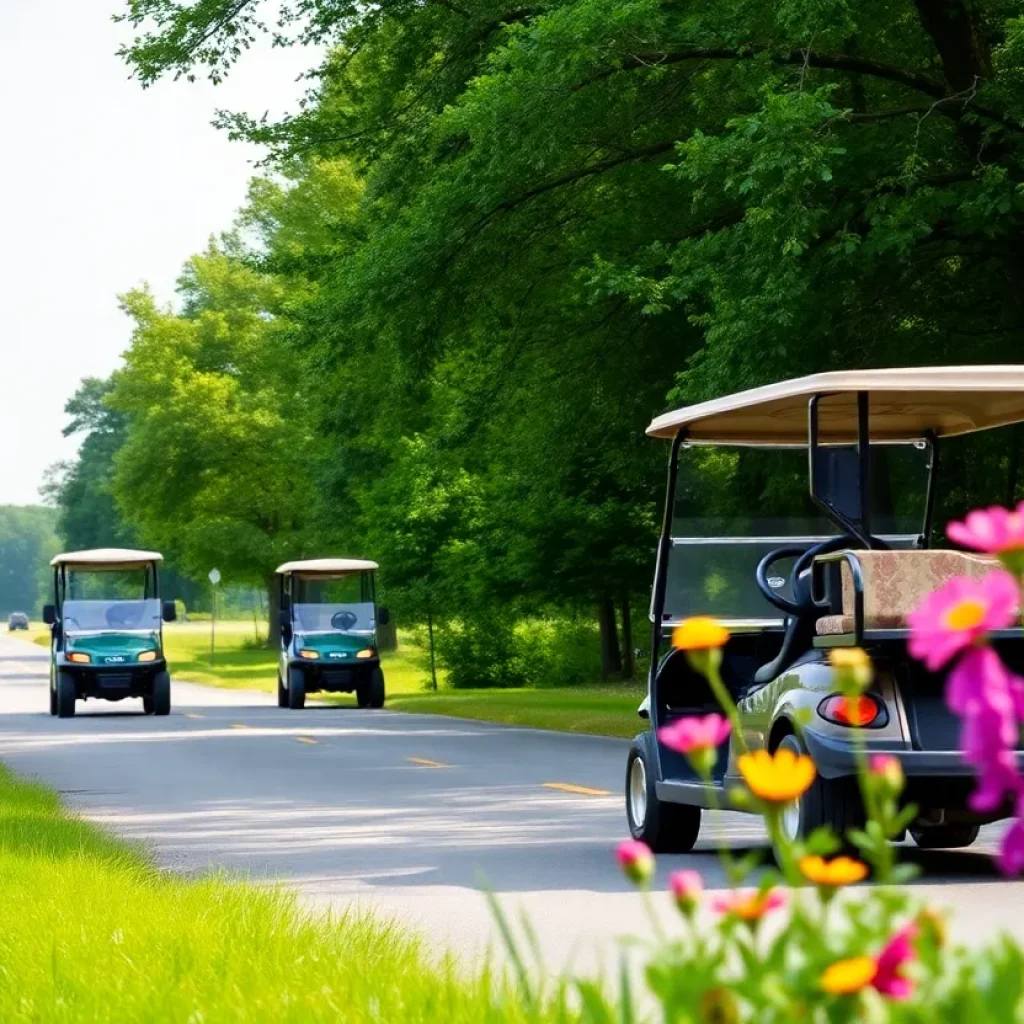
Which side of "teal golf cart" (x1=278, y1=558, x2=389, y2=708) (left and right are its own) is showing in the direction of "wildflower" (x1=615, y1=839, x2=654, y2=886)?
front

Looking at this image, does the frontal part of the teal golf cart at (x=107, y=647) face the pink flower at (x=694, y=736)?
yes

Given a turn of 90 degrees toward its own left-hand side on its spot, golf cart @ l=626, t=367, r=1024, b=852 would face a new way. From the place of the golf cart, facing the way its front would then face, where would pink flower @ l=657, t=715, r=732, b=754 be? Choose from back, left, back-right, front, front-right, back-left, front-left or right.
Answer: front-left

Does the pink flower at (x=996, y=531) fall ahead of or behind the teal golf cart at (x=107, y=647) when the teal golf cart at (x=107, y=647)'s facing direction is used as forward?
ahead

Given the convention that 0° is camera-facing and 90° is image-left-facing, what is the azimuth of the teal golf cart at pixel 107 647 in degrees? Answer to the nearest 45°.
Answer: approximately 0°

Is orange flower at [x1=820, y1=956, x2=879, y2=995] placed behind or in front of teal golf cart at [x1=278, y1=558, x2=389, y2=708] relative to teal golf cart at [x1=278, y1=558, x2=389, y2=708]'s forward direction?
in front

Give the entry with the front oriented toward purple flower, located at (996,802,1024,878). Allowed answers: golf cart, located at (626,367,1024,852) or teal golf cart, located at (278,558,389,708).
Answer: the teal golf cart

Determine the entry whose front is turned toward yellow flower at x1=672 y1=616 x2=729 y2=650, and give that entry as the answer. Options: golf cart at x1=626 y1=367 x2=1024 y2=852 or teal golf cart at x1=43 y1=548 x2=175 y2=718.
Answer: the teal golf cart

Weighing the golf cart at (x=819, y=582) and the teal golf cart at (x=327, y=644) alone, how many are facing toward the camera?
1

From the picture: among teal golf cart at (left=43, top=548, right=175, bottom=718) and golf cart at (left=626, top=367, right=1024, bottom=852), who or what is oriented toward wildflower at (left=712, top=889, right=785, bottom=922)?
the teal golf cart

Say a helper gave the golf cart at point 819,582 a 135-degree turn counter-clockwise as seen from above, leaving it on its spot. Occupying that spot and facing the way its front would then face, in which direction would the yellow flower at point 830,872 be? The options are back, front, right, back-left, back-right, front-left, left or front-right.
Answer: front

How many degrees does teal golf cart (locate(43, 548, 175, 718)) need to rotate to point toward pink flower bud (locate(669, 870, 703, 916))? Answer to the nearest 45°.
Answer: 0° — it already faces it

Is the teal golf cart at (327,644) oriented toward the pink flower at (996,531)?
yes

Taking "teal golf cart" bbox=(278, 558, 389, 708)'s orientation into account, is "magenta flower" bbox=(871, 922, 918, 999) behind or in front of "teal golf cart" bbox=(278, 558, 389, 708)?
in front

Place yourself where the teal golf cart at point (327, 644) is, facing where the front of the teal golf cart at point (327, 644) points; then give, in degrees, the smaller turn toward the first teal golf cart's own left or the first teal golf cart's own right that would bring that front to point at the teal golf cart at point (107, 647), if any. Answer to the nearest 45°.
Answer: approximately 45° to the first teal golf cart's own right

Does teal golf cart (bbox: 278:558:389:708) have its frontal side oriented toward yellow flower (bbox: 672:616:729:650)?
yes
